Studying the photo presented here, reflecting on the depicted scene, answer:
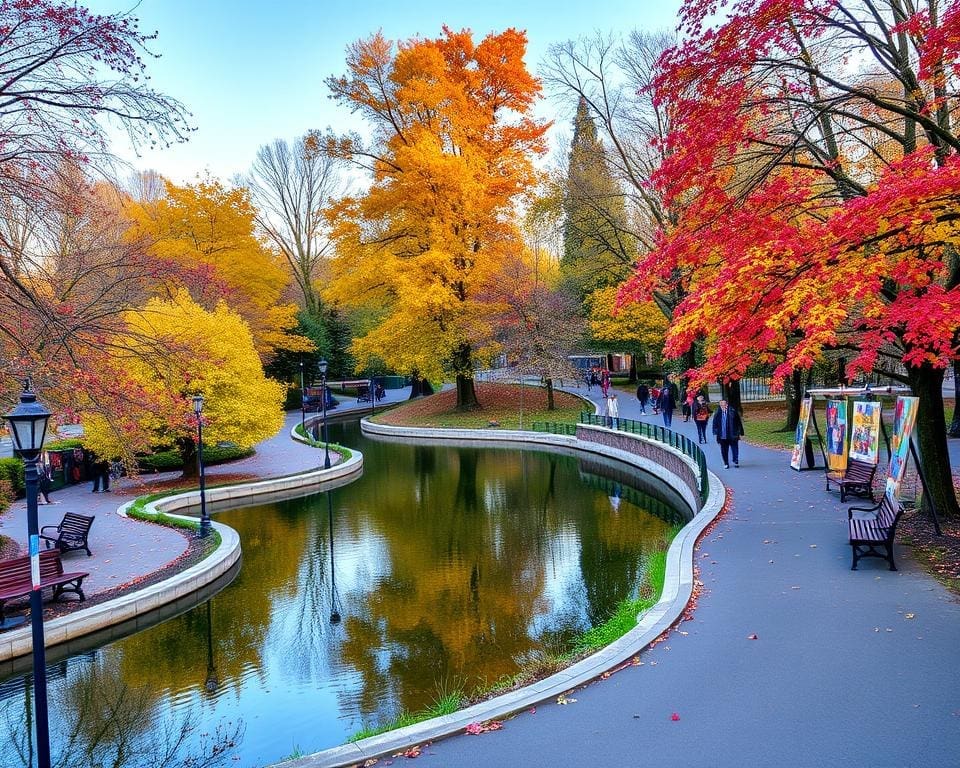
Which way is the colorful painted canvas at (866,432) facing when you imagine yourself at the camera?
facing the viewer

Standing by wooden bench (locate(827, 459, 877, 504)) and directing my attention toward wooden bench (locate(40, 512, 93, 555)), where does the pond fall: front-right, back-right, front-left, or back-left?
front-left

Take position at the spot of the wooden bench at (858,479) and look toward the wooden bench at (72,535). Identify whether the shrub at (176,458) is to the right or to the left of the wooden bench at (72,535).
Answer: right

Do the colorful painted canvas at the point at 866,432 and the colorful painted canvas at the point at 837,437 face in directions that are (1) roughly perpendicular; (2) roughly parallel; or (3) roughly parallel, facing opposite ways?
roughly parallel

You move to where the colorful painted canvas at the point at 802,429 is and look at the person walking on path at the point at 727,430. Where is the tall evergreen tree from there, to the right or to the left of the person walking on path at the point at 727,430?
right

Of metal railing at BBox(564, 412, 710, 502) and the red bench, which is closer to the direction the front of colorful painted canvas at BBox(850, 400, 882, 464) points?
the red bench

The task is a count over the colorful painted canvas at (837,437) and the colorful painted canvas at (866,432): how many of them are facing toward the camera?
2

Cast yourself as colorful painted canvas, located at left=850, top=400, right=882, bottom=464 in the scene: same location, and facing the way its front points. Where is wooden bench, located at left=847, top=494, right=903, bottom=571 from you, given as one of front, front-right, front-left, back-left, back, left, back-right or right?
front

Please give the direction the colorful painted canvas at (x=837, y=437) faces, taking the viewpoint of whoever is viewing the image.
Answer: facing the viewer

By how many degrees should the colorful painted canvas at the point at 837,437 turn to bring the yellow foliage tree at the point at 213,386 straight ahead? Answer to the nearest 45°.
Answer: approximately 90° to its right

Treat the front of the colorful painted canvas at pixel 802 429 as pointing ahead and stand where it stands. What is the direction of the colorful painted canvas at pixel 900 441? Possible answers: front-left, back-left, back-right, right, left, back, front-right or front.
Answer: front-left
